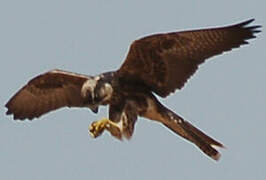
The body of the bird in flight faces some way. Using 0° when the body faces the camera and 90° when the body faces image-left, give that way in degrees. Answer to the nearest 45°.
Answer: approximately 45°
